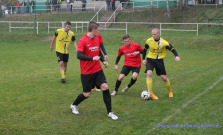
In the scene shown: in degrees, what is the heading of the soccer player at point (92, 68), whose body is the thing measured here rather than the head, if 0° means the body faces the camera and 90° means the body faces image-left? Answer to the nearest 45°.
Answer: approximately 315°

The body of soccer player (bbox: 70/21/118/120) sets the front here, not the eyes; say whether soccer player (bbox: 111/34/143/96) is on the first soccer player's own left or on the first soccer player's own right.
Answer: on the first soccer player's own left

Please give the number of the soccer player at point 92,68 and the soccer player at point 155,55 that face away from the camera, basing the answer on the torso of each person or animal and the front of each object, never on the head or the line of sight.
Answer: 0
